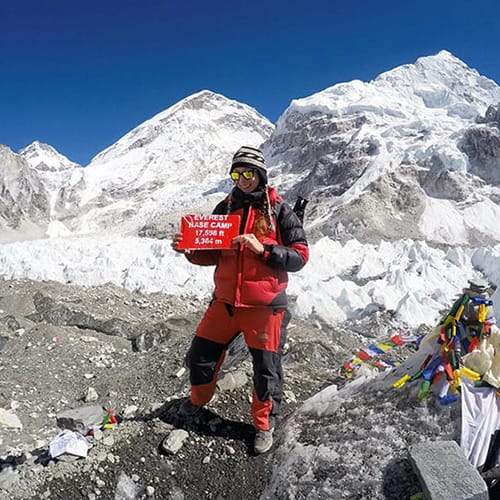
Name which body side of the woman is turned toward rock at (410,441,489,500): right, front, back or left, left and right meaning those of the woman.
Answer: left

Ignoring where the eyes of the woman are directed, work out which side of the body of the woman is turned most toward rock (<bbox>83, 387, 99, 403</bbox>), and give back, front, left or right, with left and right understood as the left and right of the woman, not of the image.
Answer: right

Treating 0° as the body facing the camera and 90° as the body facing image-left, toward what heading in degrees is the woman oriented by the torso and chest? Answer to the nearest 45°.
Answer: approximately 45°

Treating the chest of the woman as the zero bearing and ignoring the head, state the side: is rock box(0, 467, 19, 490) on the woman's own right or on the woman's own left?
on the woman's own right

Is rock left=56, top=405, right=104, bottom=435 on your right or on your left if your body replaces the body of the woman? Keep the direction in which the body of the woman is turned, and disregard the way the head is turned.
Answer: on your right
